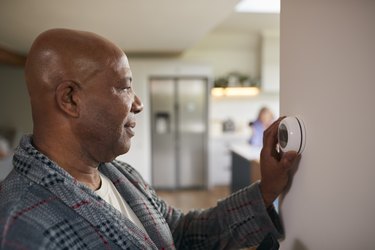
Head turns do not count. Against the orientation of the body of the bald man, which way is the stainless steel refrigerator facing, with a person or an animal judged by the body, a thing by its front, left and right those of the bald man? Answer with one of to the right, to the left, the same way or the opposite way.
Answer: to the right

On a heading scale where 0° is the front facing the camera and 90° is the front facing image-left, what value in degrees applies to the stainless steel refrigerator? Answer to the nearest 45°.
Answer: approximately 0°

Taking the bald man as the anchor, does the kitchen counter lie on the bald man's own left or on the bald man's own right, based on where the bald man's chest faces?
on the bald man's own left

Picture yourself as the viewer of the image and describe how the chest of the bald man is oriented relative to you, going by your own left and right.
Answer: facing to the right of the viewer

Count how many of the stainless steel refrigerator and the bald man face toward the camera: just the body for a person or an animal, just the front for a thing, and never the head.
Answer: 1

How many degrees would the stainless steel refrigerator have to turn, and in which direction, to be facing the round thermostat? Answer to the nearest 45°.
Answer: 0° — it already faces it

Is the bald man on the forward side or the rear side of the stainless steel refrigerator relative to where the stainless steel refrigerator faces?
on the forward side

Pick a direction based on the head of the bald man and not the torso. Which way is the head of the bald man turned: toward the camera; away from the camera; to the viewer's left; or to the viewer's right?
to the viewer's right
